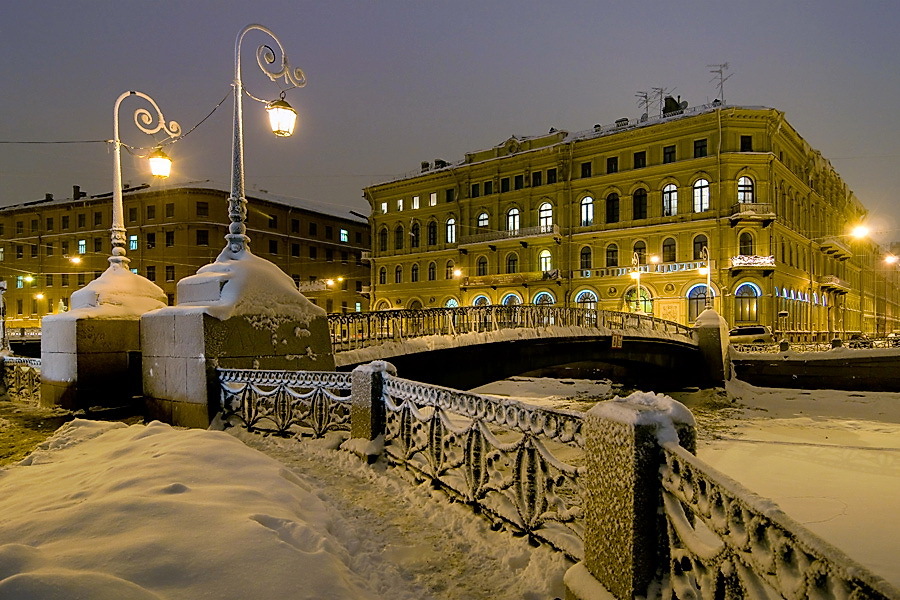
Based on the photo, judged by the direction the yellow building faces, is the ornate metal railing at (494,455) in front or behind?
in front

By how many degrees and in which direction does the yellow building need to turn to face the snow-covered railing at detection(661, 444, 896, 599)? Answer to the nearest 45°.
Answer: approximately 45° to its left

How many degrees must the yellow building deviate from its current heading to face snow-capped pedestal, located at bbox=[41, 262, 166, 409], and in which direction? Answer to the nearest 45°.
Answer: approximately 45° to its left

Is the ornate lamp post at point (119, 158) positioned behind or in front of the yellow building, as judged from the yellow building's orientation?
in front

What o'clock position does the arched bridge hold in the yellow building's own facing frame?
The arched bridge is roughly at 11 o'clock from the yellow building.

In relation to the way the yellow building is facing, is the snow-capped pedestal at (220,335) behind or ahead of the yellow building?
ahead

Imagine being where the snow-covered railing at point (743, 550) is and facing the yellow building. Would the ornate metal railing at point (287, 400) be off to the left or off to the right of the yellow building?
left

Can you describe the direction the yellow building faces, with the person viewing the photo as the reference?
facing the viewer and to the left of the viewer

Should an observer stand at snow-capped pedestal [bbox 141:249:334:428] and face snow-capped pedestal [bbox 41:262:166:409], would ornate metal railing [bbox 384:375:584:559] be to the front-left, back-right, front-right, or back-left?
back-left
